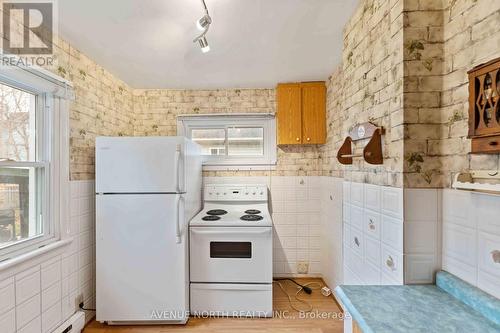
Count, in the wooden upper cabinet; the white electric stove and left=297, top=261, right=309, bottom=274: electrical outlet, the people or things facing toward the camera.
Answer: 3

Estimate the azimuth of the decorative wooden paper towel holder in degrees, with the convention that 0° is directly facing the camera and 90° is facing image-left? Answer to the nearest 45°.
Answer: approximately 45°

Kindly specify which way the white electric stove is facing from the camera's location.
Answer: facing the viewer

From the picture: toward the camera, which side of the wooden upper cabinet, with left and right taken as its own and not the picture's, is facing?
front

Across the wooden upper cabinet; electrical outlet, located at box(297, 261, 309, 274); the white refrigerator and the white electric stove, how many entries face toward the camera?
4

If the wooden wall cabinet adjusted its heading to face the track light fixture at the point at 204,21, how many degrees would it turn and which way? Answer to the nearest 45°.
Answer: approximately 45° to its right

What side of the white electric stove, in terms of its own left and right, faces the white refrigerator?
right

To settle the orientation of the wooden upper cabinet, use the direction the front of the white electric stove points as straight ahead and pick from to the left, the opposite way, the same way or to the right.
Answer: the same way

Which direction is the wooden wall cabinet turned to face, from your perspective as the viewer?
facing the viewer and to the left of the viewer

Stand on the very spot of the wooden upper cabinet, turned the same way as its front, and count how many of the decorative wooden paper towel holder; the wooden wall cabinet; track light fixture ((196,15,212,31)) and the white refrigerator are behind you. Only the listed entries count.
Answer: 0

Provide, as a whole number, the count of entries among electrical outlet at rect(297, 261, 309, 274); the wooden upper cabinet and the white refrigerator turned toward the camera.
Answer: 3

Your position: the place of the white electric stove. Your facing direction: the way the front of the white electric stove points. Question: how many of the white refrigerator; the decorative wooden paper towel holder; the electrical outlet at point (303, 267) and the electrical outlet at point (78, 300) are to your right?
2

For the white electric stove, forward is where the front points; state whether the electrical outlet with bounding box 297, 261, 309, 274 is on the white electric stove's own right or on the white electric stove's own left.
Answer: on the white electric stove's own left

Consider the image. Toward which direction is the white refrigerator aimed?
toward the camera
